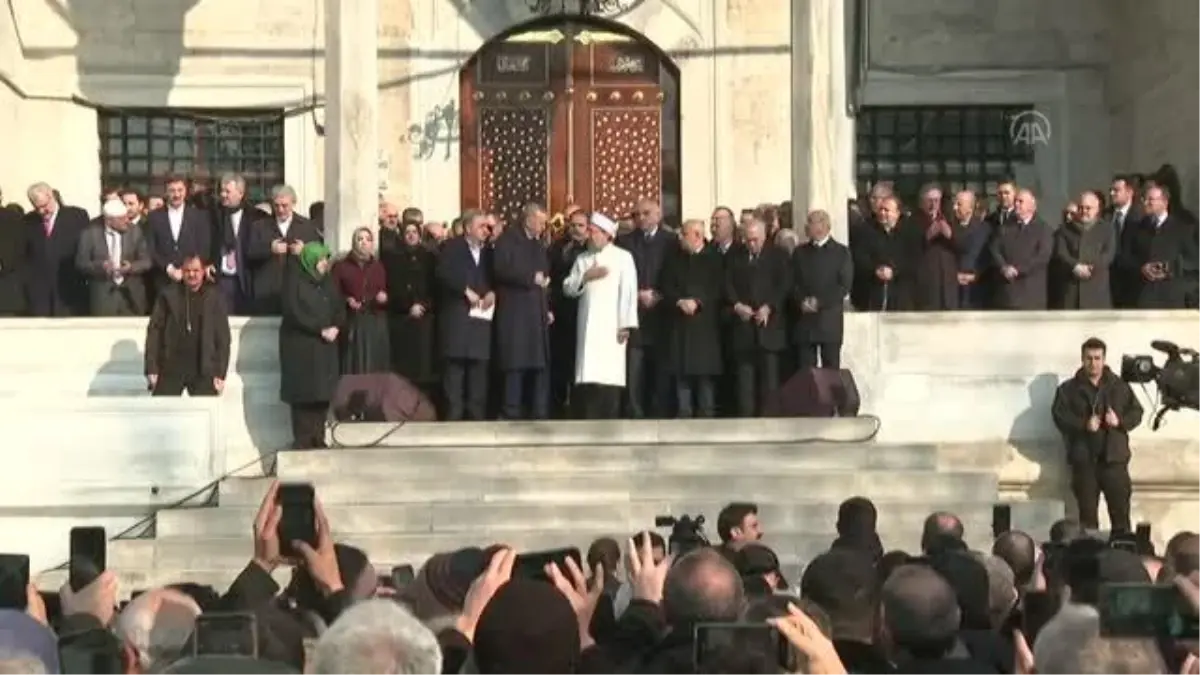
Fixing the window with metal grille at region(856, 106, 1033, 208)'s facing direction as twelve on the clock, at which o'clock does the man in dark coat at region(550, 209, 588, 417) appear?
The man in dark coat is roughly at 1 o'clock from the window with metal grille.

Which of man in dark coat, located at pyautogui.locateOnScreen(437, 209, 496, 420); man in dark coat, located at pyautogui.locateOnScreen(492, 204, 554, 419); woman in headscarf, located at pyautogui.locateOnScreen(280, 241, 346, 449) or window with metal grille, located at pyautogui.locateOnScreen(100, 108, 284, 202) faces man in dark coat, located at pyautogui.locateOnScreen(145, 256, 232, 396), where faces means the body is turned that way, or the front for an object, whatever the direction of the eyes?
the window with metal grille

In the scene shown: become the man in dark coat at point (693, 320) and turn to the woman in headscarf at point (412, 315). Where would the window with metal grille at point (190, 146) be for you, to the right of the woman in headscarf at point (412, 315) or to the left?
right

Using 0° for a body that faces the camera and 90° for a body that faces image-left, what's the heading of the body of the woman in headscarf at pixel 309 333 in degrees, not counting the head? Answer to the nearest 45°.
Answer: approximately 315°

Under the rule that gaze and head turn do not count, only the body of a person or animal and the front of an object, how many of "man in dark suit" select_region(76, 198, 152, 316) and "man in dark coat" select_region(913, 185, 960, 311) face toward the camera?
2
